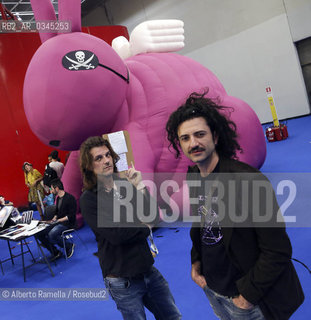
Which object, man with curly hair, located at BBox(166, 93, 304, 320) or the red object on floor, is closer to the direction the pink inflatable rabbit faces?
the man with curly hair

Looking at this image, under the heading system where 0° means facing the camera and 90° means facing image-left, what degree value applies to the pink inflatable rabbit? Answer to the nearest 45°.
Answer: approximately 45°

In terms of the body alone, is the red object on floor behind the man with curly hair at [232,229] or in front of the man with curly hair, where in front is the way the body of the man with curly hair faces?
behind

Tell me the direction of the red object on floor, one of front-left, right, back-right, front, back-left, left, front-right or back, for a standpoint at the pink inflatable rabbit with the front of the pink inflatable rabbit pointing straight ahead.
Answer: back

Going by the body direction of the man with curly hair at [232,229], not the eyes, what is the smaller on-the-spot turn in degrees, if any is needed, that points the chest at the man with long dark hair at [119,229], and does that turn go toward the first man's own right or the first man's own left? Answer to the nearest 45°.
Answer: approximately 90° to the first man's own right

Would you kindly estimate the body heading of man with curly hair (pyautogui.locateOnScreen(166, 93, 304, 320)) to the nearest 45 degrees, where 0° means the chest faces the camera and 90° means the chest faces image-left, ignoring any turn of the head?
approximately 45°

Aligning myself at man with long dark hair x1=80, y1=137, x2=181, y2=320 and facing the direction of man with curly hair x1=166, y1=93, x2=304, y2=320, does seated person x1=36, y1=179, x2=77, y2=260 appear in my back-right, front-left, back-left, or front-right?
back-left

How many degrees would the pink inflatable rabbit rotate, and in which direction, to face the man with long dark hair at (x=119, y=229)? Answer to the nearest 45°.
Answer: approximately 45° to its left
